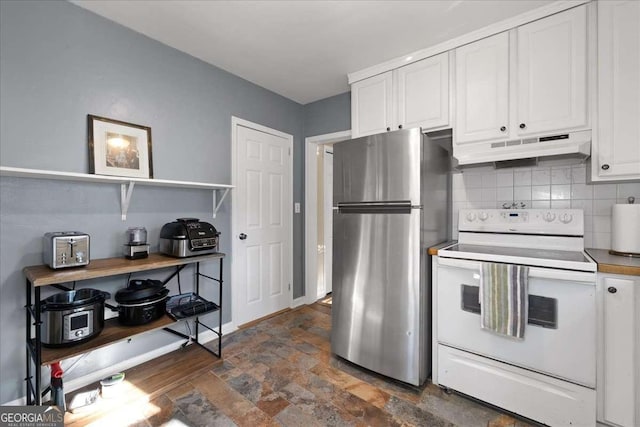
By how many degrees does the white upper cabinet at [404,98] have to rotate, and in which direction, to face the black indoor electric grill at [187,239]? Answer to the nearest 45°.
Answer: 0° — it already faces it

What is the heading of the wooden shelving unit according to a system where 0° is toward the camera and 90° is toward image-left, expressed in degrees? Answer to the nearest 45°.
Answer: approximately 315°

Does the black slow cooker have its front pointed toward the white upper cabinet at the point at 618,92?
yes

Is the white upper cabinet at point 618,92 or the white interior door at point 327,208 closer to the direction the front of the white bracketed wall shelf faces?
the white upper cabinet

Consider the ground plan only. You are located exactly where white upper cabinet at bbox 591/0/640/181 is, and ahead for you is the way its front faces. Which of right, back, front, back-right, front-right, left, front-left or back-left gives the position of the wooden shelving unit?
front-right

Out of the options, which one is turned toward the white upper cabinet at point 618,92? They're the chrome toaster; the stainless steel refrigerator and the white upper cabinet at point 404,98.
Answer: the chrome toaster

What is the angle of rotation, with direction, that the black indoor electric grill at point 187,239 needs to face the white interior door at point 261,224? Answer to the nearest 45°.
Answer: approximately 90° to its left

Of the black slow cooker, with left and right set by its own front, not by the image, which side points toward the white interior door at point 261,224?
left

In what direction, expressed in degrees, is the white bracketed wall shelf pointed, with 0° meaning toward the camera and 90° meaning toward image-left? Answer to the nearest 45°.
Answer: approximately 315°

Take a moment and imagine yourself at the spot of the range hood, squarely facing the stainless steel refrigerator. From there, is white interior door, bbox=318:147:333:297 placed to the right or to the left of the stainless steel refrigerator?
right

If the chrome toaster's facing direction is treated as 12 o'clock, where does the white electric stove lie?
The white electric stove is roughly at 12 o'clock from the chrome toaster.

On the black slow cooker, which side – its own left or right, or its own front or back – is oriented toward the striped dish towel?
front

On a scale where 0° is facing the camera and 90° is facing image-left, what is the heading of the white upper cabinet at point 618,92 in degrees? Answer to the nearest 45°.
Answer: approximately 0°
